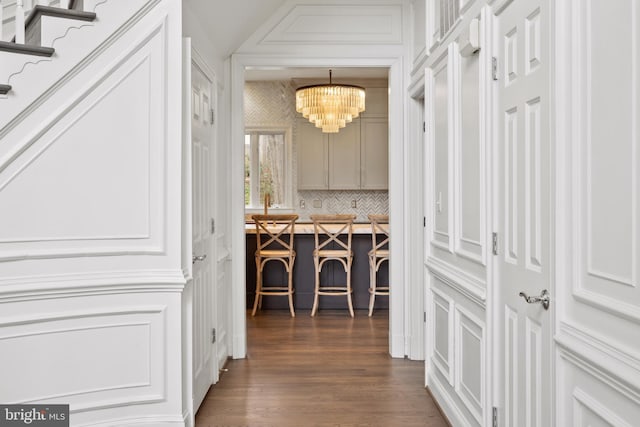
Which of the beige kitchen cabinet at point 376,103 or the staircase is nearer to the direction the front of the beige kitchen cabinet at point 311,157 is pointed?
the staircase

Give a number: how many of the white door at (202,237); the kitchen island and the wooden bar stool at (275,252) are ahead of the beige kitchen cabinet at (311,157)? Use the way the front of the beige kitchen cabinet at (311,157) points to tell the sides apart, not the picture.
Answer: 3

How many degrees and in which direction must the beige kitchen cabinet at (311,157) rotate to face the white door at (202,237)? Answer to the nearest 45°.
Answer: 0° — it already faces it

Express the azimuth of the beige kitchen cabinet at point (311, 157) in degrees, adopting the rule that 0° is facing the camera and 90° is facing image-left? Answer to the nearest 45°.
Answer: approximately 0°

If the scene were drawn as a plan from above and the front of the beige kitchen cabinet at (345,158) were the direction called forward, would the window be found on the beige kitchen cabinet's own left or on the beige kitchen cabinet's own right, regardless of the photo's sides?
on the beige kitchen cabinet's own right

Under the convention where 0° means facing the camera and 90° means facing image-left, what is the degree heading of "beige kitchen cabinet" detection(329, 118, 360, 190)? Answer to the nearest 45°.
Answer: approximately 0°
